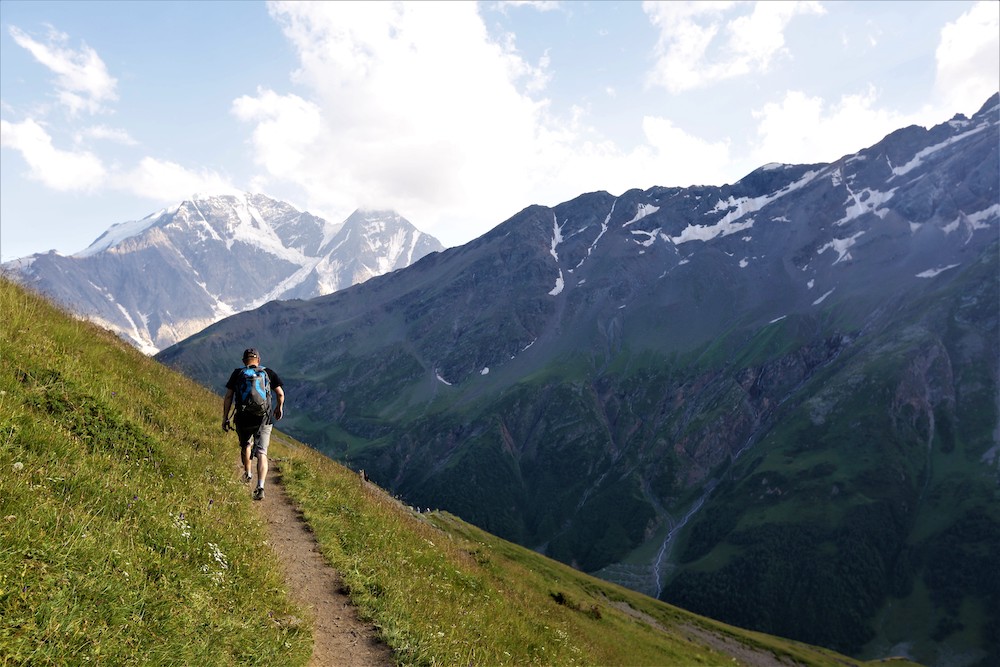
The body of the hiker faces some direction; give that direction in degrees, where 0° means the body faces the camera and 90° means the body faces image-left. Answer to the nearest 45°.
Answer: approximately 180°
